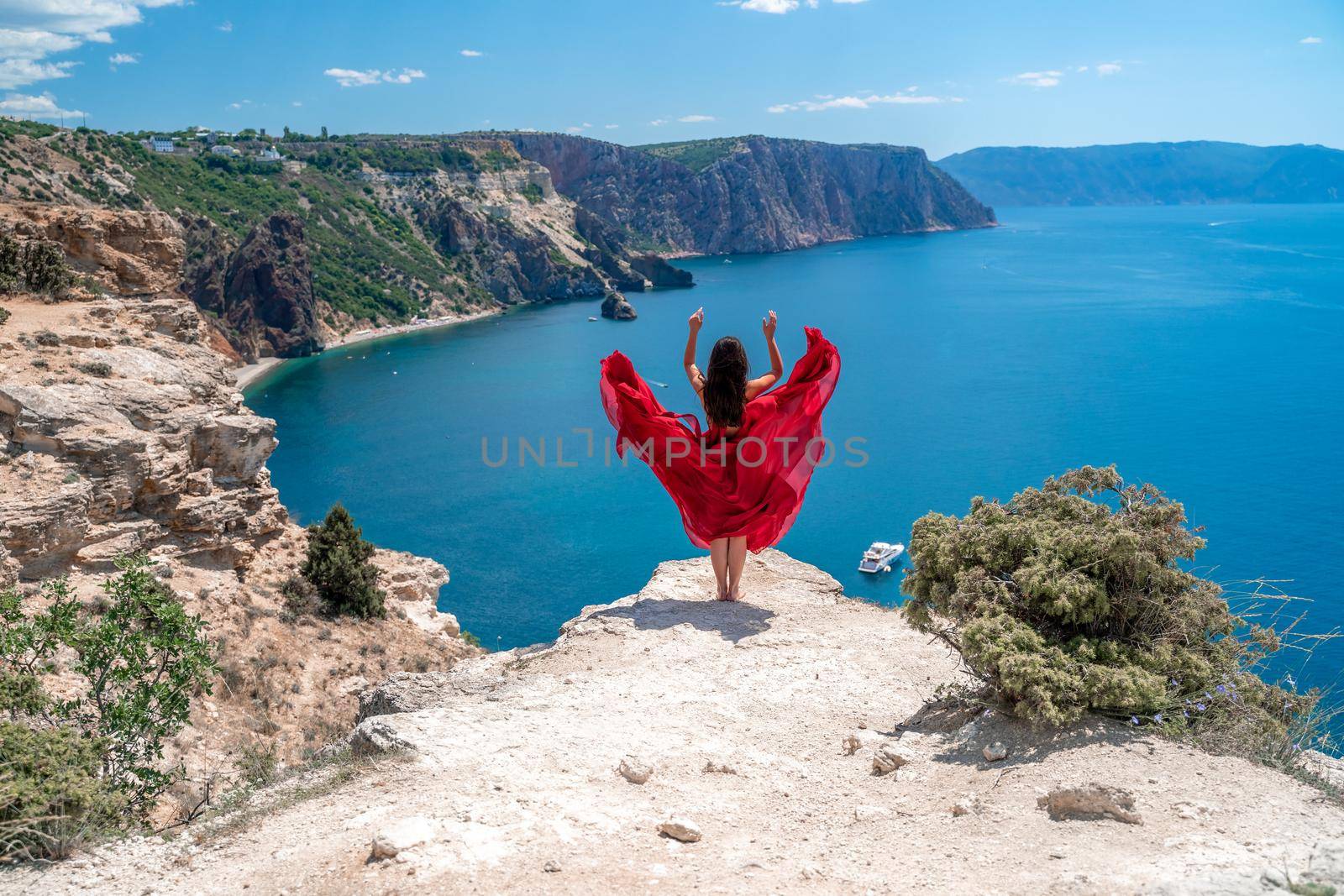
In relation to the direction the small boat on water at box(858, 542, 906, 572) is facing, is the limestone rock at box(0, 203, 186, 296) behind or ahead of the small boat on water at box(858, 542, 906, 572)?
behind

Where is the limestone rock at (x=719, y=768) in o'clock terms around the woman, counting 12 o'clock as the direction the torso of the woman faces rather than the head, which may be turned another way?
The limestone rock is roughly at 6 o'clock from the woman.

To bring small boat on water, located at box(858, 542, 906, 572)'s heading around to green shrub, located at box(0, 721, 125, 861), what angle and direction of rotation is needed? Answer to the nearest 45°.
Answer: approximately 135° to its right

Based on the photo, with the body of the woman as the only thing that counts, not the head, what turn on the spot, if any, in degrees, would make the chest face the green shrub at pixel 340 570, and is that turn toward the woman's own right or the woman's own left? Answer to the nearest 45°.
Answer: approximately 45° to the woman's own left

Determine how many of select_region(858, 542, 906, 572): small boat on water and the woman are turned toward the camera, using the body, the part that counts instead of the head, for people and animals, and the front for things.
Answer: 0

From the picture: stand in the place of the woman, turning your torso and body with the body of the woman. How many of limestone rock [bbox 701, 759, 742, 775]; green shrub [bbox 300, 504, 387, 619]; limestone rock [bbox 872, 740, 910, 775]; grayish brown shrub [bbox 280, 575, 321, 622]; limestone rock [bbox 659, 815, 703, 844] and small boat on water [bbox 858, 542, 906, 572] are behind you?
3

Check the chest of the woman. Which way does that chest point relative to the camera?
away from the camera

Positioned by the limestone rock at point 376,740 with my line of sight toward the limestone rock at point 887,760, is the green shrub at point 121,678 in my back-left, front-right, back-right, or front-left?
back-left

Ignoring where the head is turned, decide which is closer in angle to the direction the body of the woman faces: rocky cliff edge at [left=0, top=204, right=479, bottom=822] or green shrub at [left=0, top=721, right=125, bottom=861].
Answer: the rocky cliff edge

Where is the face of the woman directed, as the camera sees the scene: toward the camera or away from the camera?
away from the camera

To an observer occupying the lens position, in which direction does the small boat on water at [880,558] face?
facing away from the viewer and to the right of the viewer
